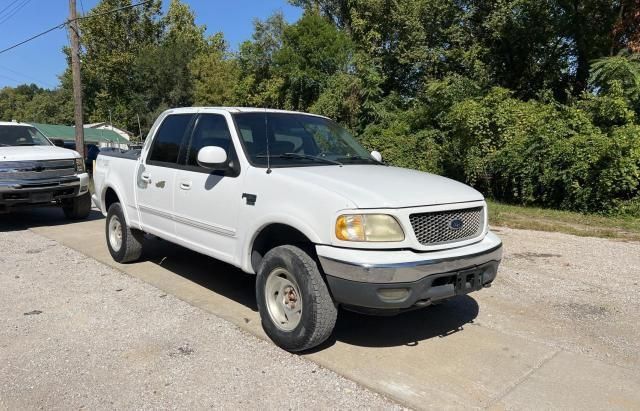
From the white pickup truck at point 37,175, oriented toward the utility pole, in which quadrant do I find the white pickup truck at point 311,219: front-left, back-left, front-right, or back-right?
back-right

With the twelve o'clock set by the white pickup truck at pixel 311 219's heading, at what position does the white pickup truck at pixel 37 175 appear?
the white pickup truck at pixel 37 175 is roughly at 6 o'clock from the white pickup truck at pixel 311 219.

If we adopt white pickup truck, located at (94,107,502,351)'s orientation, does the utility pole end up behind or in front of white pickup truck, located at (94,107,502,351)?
behind

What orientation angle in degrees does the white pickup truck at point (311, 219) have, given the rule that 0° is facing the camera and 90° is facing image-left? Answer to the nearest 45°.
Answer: approximately 315°
